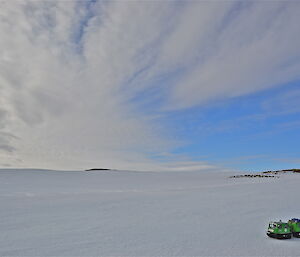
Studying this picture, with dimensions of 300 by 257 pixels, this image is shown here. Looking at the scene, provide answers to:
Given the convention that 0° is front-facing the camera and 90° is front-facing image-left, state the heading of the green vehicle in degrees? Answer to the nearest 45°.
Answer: approximately 45°

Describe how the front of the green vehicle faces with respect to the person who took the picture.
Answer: facing the viewer and to the left of the viewer
